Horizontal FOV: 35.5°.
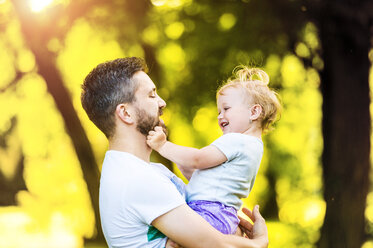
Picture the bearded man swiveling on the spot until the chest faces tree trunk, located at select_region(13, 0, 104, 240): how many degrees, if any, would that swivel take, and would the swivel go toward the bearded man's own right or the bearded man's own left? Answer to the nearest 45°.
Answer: approximately 90° to the bearded man's own left

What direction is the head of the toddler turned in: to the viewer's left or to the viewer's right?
to the viewer's left

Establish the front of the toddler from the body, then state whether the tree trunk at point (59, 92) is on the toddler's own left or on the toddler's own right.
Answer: on the toddler's own right

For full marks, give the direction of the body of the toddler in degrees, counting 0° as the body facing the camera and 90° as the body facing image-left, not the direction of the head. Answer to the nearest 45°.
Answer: approximately 90°

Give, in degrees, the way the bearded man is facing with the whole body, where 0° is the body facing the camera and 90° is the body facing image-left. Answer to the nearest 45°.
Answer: approximately 270°

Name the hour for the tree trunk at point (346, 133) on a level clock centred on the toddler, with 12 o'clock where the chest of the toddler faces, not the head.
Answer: The tree trunk is roughly at 4 o'clock from the toddler.

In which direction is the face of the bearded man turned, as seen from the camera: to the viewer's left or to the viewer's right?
to the viewer's right

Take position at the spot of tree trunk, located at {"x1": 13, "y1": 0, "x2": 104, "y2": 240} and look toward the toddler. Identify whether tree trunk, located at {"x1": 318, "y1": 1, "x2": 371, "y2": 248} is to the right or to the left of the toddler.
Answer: left
